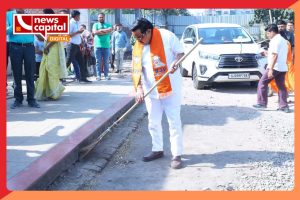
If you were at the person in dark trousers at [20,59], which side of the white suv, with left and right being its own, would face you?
right

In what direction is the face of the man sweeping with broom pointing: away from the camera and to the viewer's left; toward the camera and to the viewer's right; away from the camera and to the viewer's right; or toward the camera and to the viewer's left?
toward the camera and to the viewer's left

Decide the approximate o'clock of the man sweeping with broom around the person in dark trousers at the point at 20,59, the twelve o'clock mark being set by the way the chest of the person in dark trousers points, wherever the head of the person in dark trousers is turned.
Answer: The man sweeping with broom is roughly at 11 o'clock from the person in dark trousers.

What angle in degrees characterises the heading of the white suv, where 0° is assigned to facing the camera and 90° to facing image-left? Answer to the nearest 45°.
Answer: approximately 315°

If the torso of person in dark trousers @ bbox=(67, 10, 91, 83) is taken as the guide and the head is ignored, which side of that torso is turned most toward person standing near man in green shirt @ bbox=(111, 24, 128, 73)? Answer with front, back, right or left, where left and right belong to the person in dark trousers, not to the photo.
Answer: left
